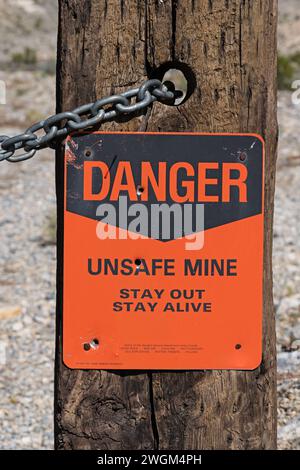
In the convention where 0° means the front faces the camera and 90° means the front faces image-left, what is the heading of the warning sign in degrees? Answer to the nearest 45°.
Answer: approximately 0°
